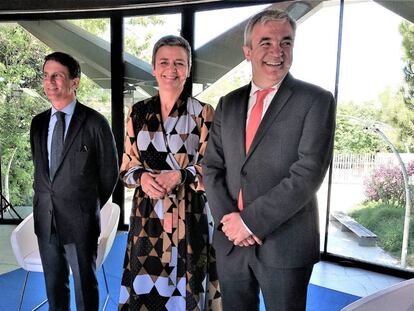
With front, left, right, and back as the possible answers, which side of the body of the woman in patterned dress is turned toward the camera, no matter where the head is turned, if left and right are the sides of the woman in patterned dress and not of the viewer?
front

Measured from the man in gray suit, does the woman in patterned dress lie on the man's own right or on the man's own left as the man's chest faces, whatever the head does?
on the man's own right

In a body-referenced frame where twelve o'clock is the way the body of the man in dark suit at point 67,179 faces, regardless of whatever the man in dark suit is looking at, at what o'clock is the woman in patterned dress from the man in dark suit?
The woman in patterned dress is roughly at 9 o'clock from the man in dark suit.

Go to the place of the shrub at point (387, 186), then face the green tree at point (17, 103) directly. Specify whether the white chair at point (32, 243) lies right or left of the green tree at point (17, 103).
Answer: left

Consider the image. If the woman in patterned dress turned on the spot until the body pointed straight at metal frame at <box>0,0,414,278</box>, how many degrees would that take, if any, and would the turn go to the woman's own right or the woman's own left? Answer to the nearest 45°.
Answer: approximately 180°

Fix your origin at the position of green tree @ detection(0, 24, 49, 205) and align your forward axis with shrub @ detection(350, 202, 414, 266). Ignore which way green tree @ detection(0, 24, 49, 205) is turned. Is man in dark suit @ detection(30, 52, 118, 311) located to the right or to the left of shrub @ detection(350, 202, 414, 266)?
right

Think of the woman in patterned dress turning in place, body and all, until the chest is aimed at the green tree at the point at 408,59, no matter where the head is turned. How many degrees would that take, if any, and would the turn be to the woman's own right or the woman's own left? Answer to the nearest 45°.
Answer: approximately 135° to the woman's own left

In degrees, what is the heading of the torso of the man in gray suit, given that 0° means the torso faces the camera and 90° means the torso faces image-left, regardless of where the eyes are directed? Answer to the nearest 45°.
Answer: approximately 45°

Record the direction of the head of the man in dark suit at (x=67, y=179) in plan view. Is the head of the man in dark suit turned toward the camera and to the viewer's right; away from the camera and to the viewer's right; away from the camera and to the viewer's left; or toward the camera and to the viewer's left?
toward the camera and to the viewer's left

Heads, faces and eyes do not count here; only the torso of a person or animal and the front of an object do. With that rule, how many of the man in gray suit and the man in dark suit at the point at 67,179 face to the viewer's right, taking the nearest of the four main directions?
0
